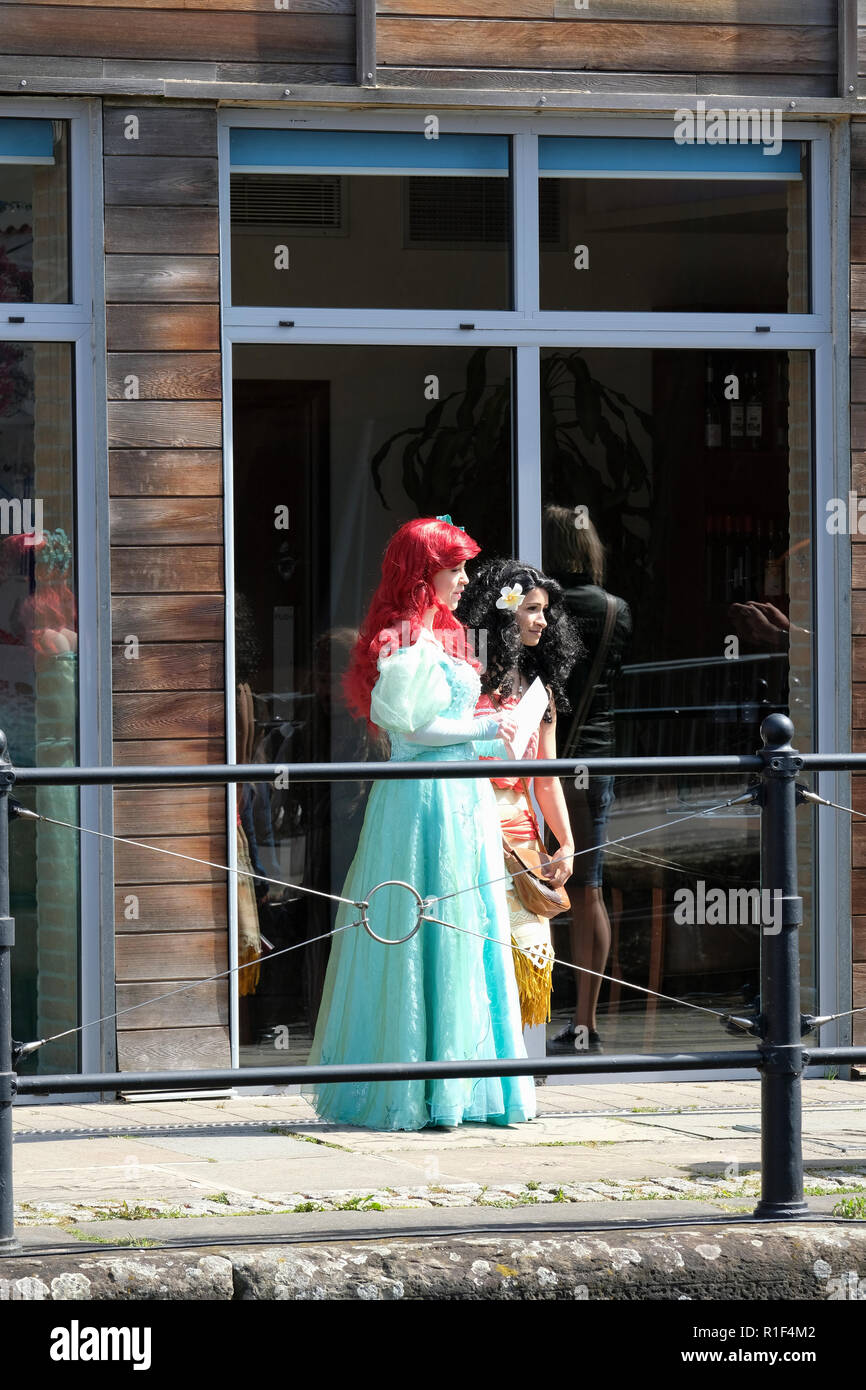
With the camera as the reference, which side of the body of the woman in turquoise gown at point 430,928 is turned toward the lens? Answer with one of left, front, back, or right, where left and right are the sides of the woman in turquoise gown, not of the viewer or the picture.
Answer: right

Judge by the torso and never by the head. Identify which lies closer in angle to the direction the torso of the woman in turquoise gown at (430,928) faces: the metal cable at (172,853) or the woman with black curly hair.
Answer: the woman with black curly hair

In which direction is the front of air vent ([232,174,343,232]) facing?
toward the camera

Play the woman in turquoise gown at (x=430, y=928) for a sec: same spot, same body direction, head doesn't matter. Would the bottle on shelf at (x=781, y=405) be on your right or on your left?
on your left

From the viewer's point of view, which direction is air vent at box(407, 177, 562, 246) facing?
toward the camera

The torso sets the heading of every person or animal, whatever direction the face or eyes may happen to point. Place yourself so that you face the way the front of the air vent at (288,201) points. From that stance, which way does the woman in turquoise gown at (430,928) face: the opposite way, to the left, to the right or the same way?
to the left

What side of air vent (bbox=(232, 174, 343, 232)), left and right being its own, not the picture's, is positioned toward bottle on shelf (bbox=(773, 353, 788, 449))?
left

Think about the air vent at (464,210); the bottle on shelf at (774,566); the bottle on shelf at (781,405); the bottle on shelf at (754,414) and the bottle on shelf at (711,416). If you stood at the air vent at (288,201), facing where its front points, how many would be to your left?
5

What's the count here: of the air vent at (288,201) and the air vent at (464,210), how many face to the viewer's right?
0
